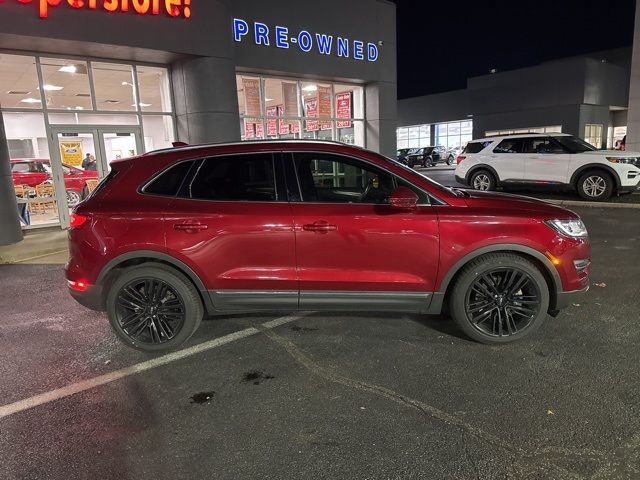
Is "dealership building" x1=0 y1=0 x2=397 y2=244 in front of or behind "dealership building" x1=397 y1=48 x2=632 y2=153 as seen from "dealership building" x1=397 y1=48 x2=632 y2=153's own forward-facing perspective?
in front

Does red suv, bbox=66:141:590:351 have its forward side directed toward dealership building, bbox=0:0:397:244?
no

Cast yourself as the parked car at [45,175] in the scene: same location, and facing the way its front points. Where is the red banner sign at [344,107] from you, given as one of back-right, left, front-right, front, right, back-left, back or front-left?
front

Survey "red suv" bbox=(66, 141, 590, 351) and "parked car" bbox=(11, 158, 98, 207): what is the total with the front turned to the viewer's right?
2

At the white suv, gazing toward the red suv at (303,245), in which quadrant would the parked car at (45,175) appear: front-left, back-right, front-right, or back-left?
front-right

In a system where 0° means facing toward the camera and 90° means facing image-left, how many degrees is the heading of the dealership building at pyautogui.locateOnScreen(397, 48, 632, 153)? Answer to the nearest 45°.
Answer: approximately 45°

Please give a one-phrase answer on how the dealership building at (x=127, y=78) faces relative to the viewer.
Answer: facing the viewer and to the right of the viewer

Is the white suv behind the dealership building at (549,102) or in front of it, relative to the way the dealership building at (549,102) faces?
in front

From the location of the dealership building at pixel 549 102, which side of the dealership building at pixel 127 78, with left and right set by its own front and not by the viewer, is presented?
left

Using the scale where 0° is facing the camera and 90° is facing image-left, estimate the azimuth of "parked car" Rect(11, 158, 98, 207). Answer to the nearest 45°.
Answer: approximately 270°

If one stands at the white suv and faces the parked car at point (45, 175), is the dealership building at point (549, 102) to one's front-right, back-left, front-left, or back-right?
back-right

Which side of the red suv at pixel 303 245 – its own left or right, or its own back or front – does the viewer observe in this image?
right

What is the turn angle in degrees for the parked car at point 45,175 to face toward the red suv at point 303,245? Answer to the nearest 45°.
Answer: approximately 90° to its right
